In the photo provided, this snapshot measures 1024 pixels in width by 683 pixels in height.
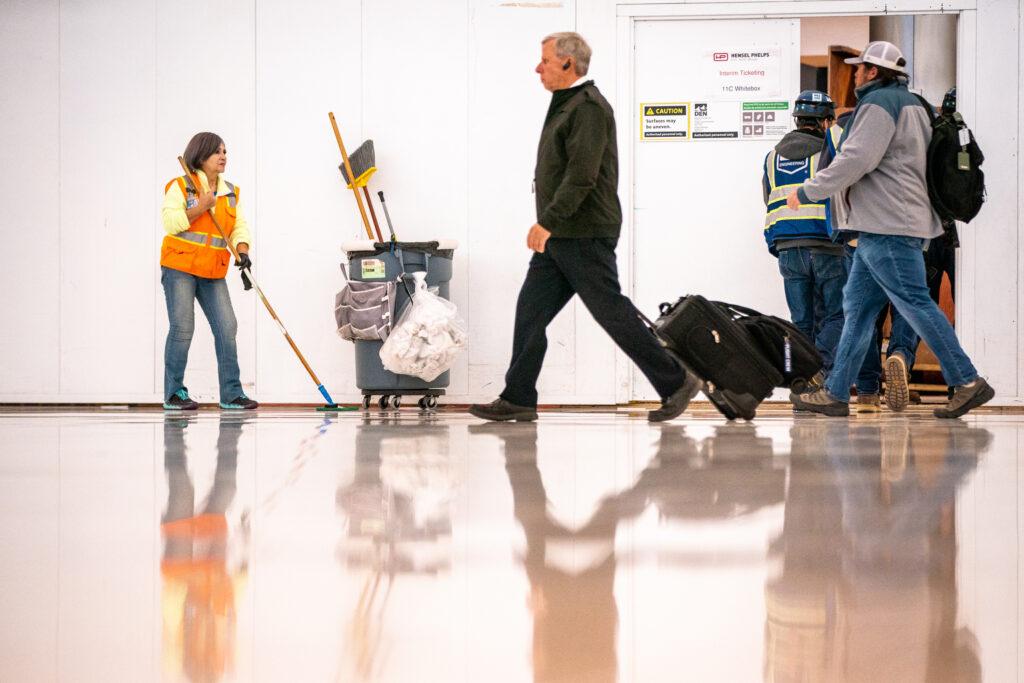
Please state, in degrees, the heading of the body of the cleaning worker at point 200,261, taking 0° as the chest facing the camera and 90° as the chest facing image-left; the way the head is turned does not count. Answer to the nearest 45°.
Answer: approximately 315°

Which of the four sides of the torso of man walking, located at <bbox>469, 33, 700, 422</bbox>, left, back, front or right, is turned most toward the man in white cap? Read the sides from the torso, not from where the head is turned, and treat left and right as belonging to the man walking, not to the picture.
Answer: back

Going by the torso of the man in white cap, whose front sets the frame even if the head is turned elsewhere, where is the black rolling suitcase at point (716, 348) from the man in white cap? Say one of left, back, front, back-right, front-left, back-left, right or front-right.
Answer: front-left

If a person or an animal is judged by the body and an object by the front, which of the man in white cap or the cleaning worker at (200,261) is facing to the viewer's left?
the man in white cap

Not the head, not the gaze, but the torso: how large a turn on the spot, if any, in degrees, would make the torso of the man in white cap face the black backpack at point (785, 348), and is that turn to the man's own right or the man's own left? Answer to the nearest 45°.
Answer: approximately 45° to the man's own left

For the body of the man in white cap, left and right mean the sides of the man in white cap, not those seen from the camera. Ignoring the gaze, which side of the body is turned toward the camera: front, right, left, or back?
left

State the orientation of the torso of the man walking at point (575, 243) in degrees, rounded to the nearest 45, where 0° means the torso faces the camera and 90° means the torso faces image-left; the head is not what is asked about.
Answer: approximately 90°

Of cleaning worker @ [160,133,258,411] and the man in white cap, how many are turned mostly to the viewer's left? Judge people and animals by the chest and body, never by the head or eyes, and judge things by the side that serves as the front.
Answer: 1

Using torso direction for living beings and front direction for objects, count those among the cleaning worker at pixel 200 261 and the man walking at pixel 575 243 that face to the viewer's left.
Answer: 1

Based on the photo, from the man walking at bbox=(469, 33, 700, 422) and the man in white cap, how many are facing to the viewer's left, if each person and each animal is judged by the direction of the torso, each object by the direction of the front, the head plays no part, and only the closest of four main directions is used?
2

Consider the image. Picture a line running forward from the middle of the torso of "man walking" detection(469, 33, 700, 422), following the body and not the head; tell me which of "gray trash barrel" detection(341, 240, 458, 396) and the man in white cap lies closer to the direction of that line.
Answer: the gray trash barrel

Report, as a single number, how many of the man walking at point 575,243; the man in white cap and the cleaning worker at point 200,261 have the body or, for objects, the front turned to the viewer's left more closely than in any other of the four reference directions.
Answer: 2

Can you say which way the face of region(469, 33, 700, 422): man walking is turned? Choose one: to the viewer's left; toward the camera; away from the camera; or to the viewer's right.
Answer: to the viewer's left
